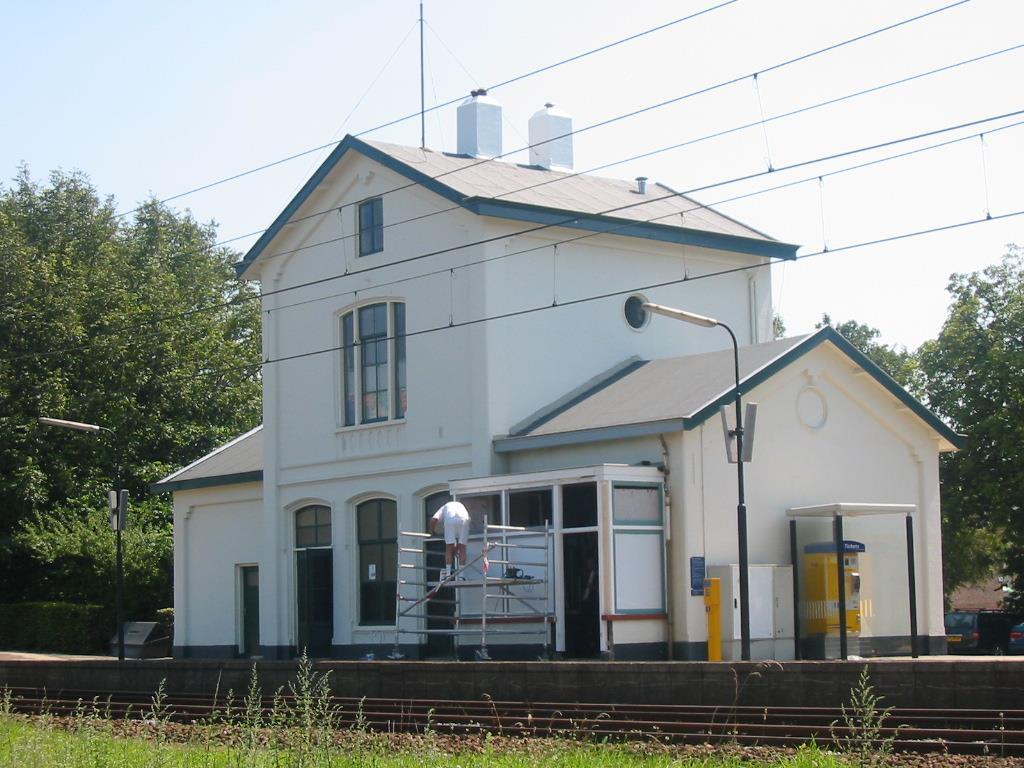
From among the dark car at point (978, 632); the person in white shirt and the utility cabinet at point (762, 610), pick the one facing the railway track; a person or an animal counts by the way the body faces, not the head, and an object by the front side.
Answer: the utility cabinet

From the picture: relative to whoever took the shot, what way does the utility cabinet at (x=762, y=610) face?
facing the viewer

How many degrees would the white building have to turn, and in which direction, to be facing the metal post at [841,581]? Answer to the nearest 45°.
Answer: approximately 90° to its left

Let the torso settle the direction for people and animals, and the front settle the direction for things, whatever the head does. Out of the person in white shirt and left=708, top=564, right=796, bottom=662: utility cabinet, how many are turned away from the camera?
1

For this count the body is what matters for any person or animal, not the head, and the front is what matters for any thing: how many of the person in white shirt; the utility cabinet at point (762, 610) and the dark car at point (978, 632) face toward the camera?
1

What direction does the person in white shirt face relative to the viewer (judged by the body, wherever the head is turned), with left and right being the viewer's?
facing away from the viewer

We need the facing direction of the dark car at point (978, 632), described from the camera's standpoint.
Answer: facing away from the viewer and to the right of the viewer

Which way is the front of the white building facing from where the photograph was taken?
facing the viewer and to the left of the viewer

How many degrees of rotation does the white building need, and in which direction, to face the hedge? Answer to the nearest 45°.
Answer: approximately 90° to its right

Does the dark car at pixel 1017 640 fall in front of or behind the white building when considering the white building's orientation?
behind

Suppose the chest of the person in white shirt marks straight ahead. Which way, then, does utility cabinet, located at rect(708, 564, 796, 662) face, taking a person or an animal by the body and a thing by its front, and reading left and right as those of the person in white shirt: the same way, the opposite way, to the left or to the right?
the opposite way

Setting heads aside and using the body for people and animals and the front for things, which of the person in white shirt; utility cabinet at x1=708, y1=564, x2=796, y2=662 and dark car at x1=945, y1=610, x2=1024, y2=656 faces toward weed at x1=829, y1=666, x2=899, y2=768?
the utility cabinet

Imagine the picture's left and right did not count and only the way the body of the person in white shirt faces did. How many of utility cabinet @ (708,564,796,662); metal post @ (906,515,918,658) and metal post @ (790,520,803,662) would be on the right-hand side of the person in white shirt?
3

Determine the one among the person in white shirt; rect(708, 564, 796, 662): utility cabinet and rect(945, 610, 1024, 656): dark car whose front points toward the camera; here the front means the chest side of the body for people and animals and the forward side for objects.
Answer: the utility cabinet
